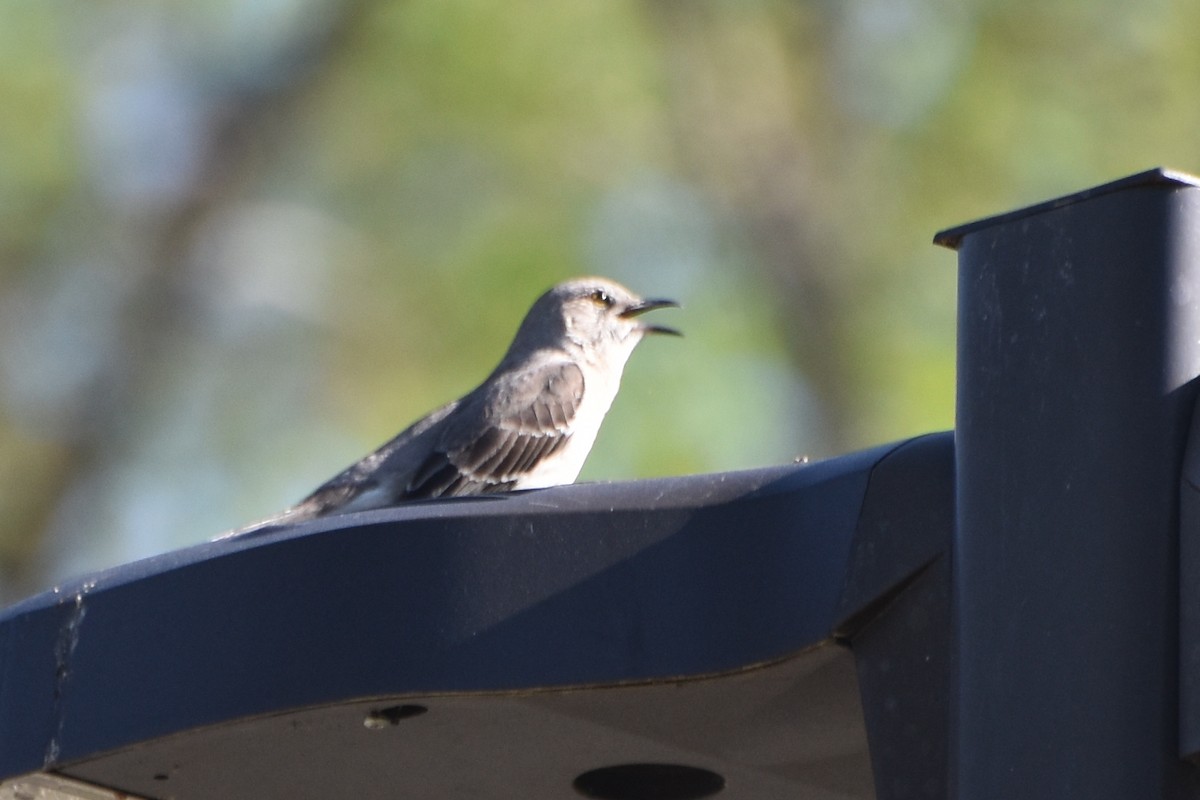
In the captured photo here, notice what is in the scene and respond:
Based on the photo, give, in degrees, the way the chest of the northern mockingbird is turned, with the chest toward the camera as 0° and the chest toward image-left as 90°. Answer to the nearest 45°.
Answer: approximately 270°
